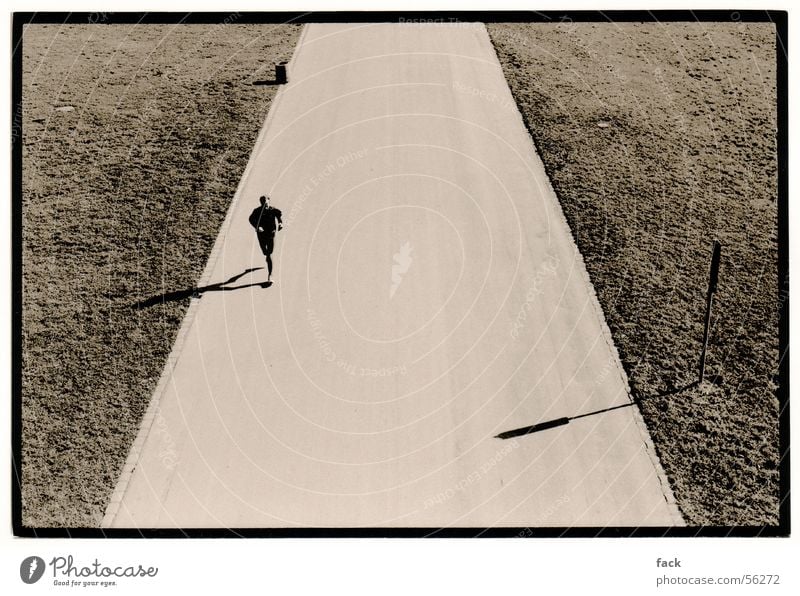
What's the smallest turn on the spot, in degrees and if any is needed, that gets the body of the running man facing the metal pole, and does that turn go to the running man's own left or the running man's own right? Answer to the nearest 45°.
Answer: approximately 45° to the running man's own left

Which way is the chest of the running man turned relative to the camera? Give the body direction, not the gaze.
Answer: toward the camera
